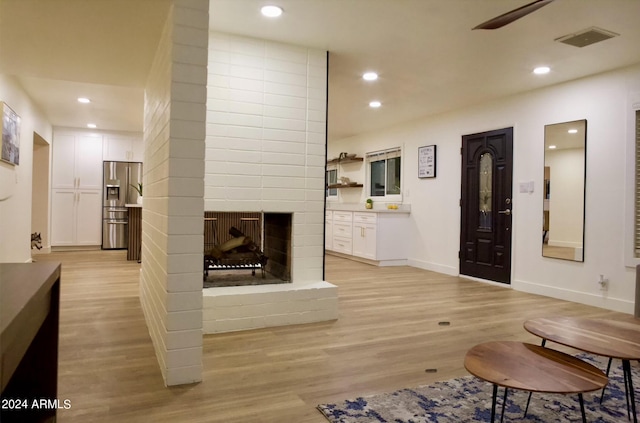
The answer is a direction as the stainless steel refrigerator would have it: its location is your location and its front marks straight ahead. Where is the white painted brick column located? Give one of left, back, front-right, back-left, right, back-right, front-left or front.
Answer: front

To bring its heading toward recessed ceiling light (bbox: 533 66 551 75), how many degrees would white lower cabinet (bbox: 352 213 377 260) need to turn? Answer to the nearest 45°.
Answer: approximately 90° to its left

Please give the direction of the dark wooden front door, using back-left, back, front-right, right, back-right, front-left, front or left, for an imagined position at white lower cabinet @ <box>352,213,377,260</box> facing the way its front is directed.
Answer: left

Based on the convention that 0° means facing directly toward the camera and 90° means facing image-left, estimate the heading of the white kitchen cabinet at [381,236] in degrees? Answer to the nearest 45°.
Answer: approximately 45°

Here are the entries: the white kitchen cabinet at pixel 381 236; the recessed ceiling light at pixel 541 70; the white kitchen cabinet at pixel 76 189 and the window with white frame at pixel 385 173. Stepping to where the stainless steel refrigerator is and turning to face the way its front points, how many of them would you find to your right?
1

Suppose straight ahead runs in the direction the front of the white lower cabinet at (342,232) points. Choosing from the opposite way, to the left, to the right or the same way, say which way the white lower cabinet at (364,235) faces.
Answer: the same way

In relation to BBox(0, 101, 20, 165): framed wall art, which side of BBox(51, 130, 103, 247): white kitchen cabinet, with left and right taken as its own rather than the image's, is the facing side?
front

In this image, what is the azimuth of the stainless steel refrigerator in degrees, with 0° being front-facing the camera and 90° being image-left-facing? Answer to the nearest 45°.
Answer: approximately 0°

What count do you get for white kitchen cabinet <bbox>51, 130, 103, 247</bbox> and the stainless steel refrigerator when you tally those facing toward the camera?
2

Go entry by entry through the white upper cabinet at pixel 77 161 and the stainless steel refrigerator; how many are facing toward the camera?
2

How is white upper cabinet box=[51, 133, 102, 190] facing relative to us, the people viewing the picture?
facing the viewer

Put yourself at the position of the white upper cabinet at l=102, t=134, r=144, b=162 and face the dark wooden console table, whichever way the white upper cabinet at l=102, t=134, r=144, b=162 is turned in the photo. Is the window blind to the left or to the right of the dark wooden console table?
left

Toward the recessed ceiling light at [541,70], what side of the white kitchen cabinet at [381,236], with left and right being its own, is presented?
left

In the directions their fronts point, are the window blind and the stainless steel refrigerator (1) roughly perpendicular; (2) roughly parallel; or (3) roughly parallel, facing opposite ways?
roughly perpendicular

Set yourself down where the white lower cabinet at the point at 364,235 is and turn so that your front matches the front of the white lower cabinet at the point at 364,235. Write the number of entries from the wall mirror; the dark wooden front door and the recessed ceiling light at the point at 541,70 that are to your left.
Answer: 3

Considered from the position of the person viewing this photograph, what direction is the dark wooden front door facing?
facing the viewer and to the left of the viewer

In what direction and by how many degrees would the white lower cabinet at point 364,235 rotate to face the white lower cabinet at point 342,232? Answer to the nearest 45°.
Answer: approximately 90° to its right

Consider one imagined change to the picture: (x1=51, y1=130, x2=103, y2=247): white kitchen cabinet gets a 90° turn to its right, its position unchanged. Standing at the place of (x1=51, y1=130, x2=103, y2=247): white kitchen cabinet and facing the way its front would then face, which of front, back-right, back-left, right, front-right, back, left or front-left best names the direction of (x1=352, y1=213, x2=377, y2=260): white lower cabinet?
back-left

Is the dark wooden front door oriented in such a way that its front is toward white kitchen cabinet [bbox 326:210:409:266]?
no

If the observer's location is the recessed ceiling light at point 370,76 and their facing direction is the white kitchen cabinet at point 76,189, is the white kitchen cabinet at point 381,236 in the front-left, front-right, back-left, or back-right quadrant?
front-right

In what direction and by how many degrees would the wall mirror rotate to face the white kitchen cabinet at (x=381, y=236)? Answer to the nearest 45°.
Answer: approximately 90° to its right

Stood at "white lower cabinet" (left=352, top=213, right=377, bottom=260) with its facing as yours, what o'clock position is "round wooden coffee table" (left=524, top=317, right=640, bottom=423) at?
The round wooden coffee table is roughly at 10 o'clock from the white lower cabinet.

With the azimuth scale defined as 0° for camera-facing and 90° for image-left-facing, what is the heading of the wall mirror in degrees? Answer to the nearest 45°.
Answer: approximately 45°
